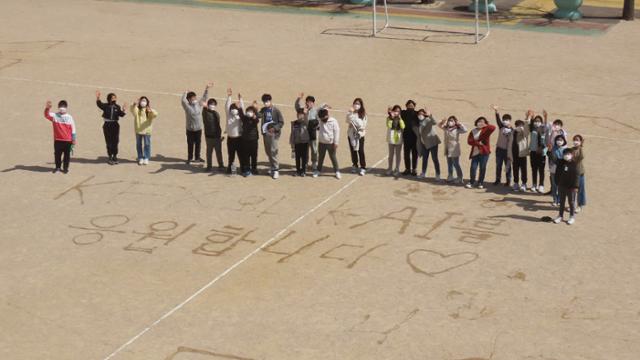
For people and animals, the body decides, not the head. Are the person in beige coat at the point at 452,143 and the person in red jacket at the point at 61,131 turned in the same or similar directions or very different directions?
same or similar directions

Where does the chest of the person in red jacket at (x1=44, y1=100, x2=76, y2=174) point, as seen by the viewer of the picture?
toward the camera

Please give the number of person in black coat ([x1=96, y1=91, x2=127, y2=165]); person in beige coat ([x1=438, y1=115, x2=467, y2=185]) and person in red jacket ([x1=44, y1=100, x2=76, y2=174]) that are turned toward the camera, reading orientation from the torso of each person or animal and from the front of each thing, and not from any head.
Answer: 3

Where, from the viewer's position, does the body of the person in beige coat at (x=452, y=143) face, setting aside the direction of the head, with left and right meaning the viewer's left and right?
facing the viewer

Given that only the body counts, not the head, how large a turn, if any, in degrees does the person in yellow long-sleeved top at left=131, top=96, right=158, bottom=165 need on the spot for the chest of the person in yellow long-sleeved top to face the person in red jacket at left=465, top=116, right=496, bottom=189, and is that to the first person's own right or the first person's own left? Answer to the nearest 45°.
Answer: approximately 45° to the first person's own left

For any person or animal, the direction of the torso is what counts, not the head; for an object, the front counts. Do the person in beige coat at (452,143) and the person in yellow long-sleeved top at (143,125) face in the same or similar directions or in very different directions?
same or similar directions

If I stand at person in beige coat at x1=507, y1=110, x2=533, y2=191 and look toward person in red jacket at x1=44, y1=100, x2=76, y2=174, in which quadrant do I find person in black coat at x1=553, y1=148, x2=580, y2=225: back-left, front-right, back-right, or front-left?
back-left

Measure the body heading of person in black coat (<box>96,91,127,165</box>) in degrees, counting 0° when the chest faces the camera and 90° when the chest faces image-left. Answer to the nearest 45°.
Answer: approximately 0°

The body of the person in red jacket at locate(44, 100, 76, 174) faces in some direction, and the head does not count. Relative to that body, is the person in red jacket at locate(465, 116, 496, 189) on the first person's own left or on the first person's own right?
on the first person's own left

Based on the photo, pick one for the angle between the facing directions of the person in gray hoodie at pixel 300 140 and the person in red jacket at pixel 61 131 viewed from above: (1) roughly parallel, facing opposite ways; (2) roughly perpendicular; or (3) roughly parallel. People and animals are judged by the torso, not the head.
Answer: roughly parallel

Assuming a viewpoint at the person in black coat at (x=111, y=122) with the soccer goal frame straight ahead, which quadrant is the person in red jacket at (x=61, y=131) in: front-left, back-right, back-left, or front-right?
back-left
